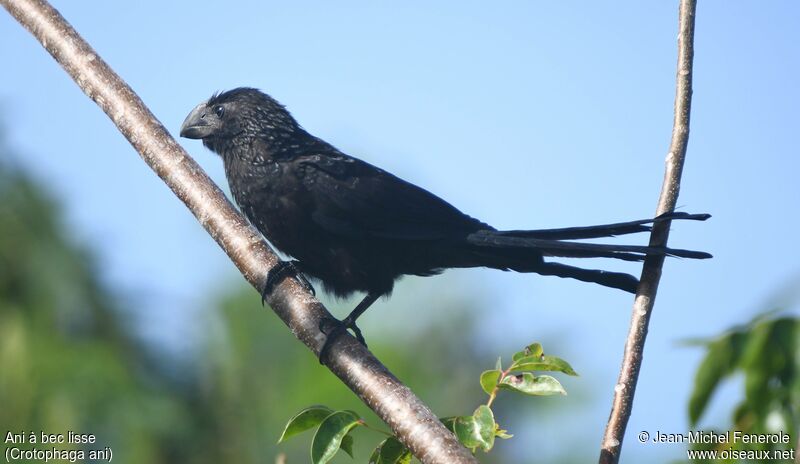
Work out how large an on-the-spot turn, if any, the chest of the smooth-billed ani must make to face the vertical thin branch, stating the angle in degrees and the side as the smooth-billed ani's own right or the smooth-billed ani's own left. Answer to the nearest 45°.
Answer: approximately 135° to the smooth-billed ani's own left

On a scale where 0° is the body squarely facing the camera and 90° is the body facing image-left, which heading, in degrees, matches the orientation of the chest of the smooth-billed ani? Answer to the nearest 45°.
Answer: approximately 90°

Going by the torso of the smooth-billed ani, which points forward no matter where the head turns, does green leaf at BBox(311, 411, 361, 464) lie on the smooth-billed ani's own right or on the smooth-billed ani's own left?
on the smooth-billed ani's own left

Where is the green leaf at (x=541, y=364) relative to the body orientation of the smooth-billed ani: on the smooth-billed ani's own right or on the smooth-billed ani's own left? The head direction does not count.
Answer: on the smooth-billed ani's own left

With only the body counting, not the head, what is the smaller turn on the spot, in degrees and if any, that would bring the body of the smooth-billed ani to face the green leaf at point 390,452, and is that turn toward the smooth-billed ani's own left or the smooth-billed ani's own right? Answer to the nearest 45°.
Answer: approximately 90° to the smooth-billed ani's own left
